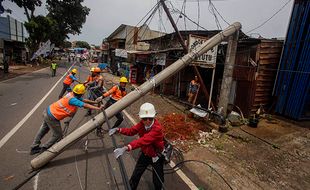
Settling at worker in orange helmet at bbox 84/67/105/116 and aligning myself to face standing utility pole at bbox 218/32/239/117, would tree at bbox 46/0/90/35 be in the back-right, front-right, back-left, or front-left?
back-left

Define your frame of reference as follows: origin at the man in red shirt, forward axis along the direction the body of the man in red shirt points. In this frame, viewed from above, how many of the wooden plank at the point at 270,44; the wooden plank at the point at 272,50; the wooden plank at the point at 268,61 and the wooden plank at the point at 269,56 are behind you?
4

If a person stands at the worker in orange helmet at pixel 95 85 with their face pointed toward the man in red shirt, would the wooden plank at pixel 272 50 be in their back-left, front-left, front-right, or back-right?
front-left

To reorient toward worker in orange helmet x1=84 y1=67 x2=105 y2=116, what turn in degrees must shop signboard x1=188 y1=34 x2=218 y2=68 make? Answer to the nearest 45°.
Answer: approximately 45° to its right

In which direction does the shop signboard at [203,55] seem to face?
toward the camera

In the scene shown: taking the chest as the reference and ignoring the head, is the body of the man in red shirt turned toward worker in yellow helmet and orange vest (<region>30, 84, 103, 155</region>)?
no

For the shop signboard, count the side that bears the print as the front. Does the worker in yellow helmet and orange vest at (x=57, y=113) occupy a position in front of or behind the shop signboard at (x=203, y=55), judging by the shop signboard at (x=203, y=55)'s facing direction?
in front

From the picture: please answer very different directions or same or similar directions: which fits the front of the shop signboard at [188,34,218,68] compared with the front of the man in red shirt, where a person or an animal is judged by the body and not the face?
same or similar directions

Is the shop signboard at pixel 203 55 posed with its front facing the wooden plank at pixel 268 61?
no

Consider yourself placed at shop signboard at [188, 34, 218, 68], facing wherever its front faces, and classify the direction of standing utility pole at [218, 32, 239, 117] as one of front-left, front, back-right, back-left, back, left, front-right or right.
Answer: front-left

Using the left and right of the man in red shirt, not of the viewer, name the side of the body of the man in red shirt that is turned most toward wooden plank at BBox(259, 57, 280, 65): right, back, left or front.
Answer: back

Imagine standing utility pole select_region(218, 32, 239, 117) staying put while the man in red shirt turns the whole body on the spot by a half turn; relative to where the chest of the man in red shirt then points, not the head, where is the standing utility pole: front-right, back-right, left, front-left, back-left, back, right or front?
front

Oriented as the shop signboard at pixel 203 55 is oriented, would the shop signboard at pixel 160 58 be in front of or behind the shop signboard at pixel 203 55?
behind

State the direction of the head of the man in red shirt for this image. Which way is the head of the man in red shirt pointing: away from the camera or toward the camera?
toward the camera

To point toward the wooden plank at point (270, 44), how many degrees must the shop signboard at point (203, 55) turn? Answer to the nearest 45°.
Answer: approximately 90° to its left

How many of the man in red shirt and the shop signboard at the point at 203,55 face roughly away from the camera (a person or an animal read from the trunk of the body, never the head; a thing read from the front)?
0

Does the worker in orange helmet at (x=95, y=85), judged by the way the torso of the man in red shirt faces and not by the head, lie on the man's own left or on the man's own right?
on the man's own right
